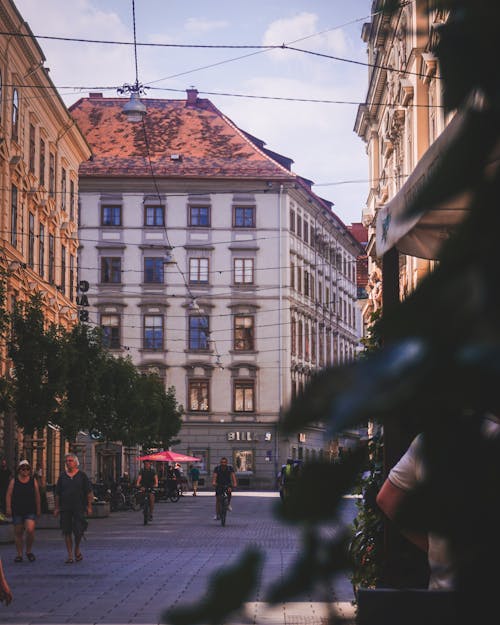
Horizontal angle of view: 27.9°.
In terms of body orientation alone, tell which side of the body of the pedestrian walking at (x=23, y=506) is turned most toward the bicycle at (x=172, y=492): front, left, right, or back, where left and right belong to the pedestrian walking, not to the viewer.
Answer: back

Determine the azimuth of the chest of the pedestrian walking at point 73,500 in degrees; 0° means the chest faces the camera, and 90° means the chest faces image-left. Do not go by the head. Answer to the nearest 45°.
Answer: approximately 0°

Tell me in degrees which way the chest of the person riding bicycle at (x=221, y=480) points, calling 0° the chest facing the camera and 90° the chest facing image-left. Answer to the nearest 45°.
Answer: approximately 0°

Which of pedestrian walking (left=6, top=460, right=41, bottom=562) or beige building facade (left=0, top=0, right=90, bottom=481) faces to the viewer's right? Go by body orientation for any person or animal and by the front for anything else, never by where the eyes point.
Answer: the beige building facade

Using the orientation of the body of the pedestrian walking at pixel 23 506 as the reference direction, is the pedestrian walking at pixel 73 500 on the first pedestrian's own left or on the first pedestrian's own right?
on the first pedestrian's own left

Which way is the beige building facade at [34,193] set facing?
to the viewer's right

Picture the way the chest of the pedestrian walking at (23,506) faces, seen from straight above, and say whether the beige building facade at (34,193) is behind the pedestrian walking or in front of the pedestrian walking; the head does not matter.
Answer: behind

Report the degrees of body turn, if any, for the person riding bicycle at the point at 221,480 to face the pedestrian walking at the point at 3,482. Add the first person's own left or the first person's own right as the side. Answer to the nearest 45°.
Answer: approximately 90° to the first person's own right

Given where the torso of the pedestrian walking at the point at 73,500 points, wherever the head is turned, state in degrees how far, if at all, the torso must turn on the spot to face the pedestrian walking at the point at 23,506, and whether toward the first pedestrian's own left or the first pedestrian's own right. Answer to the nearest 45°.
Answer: approximately 90° to the first pedestrian's own right
